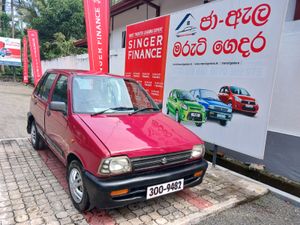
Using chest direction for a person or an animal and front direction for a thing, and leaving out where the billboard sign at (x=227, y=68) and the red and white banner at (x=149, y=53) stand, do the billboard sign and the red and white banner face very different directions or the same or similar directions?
same or similar directions

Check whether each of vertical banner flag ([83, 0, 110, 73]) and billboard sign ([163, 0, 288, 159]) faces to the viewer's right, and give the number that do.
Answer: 0

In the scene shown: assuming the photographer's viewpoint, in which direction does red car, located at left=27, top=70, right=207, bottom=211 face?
facing the viewer and to the right of the viewer

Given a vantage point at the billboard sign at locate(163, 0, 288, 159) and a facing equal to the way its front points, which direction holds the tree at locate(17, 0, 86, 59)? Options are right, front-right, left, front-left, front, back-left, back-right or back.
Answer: right

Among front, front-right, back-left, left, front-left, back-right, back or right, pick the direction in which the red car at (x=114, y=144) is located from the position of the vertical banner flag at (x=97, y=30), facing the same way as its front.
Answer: front

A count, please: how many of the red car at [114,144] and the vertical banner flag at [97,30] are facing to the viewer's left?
0

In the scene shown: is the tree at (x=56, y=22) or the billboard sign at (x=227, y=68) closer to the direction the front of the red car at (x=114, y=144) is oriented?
the billboard sign

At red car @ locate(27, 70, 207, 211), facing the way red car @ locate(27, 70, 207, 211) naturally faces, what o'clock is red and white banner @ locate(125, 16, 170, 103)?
The red and white banner is roughly at 8 o'clock from the red car.

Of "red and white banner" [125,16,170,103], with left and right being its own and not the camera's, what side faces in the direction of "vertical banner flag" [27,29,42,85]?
right

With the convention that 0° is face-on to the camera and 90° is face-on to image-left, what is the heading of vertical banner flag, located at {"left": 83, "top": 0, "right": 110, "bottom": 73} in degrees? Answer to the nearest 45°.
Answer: approximately 0°

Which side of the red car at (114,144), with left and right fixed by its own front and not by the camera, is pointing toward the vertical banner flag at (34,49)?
back

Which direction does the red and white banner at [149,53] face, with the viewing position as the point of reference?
facing the viewer and to the left of the viewer

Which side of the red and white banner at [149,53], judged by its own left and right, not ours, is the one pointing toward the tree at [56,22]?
right

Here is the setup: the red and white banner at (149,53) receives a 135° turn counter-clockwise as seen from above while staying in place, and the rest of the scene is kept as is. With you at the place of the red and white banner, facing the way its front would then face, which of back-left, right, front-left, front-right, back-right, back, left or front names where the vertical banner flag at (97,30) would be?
back-left

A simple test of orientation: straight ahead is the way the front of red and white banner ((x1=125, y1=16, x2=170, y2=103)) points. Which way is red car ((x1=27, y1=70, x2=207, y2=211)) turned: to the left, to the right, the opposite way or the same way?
to the left

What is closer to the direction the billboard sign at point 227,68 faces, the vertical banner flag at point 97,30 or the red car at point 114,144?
the red car

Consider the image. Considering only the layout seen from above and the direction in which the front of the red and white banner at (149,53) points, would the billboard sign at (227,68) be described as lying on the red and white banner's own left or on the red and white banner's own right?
on the red and white banner's own left

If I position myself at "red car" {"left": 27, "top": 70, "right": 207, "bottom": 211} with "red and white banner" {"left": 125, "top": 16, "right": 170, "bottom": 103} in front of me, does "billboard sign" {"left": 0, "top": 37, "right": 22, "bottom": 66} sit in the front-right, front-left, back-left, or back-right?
front-left
